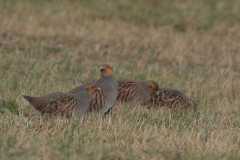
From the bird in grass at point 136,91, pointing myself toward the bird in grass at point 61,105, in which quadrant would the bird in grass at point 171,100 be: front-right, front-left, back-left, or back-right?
back-left

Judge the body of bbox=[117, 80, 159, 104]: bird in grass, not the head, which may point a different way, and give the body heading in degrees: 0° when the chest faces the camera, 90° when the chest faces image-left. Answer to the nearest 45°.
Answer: approximately 270°

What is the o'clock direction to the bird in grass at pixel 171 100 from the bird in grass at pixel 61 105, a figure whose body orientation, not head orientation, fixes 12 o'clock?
the bird in grass at pixel 171 100 is roughly at 11 o'clock from the bird in grass at pixel 61 105.

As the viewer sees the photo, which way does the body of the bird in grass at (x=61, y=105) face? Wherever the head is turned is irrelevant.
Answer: to the viewer's right

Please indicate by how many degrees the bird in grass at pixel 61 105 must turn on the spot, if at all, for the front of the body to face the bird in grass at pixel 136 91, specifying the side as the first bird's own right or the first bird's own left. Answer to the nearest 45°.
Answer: approximately 45° to the first bird's own left

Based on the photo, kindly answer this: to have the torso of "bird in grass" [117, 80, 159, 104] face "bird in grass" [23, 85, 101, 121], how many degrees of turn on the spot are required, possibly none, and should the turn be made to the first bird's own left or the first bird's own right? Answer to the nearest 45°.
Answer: approximately 135° to the first bird's own right

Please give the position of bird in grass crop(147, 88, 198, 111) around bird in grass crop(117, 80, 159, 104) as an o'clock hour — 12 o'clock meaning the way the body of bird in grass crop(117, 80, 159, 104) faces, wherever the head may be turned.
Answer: bird in grass crop(147, 88, 198, 111) is roughly at 12 o'clock from bird in grass crop(117, 80, 159, 104).

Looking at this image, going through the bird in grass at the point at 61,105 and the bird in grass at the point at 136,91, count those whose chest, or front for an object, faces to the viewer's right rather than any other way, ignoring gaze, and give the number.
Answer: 2
